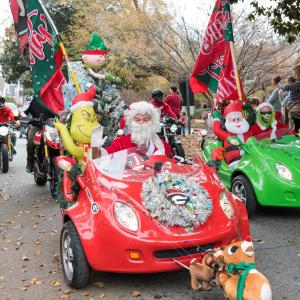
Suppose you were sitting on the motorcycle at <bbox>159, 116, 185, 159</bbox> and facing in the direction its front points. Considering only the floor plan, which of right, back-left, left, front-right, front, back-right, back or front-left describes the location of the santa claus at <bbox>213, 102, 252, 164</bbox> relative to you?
front

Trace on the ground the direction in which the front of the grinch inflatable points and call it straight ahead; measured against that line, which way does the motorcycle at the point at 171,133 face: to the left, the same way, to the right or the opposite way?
the same way

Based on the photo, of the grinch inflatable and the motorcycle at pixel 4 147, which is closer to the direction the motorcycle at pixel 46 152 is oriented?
the grinch inflatable

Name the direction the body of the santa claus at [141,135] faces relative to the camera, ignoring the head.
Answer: toward the camera

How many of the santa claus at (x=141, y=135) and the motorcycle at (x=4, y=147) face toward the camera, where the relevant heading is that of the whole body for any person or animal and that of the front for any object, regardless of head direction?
2

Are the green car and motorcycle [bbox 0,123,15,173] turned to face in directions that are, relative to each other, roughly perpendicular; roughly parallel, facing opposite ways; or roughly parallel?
roughly parallel

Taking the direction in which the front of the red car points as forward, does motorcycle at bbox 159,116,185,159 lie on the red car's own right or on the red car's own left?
on the red car's own left

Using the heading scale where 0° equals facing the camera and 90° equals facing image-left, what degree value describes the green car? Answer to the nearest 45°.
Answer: approximately 315°

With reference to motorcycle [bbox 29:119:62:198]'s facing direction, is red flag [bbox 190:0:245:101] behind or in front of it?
in front

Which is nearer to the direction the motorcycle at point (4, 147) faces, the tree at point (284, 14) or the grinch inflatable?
the grinch inflatable

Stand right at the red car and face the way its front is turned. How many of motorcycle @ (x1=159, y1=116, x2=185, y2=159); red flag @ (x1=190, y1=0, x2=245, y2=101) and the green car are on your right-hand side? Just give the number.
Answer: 0
